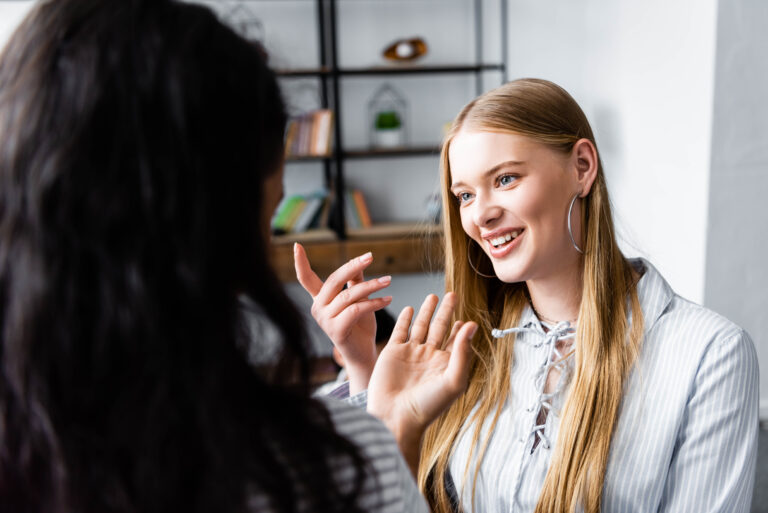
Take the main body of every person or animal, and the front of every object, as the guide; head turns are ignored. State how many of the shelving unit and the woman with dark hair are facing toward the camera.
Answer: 1

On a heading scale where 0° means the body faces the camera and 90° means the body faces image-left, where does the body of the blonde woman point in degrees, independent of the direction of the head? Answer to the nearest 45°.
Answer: approximately 45°

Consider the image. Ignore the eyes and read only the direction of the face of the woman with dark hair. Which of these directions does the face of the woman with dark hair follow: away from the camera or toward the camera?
away from the camera

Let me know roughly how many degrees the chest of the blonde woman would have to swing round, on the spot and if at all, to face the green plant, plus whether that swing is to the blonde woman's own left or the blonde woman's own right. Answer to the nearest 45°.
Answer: approximately 135° to the blonde woman's own right

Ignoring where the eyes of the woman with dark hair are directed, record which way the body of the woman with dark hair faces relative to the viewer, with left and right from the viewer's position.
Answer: facing away from the viewer and to the right of the viewer
